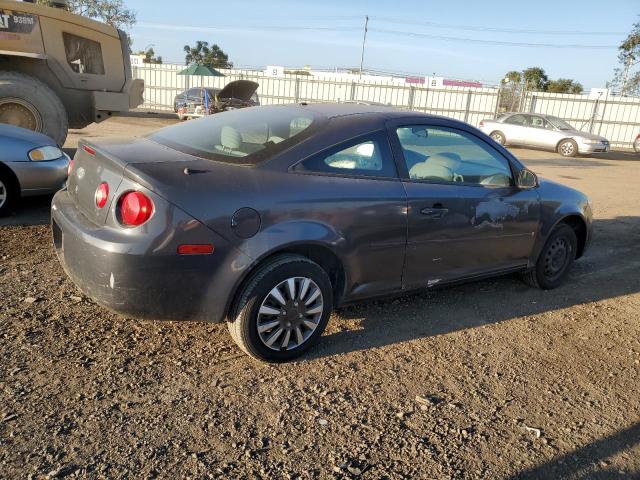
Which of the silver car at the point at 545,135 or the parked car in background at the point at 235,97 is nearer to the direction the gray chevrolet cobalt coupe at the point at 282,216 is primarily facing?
the silver car

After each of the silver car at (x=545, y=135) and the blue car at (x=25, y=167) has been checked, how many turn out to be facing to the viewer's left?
0

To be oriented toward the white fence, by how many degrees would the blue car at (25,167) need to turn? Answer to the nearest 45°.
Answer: approximately 45° to its left

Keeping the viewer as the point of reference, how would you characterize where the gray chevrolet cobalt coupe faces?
facing away from the viewer and to the right of the viewer

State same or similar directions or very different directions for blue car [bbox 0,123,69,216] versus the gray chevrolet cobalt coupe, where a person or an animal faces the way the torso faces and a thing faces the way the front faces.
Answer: same or similar directions

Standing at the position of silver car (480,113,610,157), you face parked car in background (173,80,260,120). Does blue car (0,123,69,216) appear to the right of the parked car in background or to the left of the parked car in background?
left

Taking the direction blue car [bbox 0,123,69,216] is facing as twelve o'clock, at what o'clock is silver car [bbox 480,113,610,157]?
The silver car is roughly at 11 o'clock from the blue car.

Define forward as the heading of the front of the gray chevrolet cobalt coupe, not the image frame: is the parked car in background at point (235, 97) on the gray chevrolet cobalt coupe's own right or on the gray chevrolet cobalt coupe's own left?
on the gray chevrolet cobalt coupe's own left

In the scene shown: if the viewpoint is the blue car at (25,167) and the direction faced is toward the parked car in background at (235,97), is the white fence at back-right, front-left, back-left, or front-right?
front-right

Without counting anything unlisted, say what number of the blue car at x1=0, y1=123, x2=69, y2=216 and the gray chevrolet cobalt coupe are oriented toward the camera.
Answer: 0

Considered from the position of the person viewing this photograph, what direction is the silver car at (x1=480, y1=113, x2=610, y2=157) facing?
facing the viewer and to the right of the viewer

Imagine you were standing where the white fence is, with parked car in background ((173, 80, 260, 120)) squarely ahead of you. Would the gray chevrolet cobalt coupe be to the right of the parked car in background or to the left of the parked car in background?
left

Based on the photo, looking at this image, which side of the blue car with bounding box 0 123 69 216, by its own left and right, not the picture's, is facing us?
right
